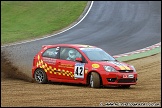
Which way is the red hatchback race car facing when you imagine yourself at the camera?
facing the viewer and to the right of the viewer
